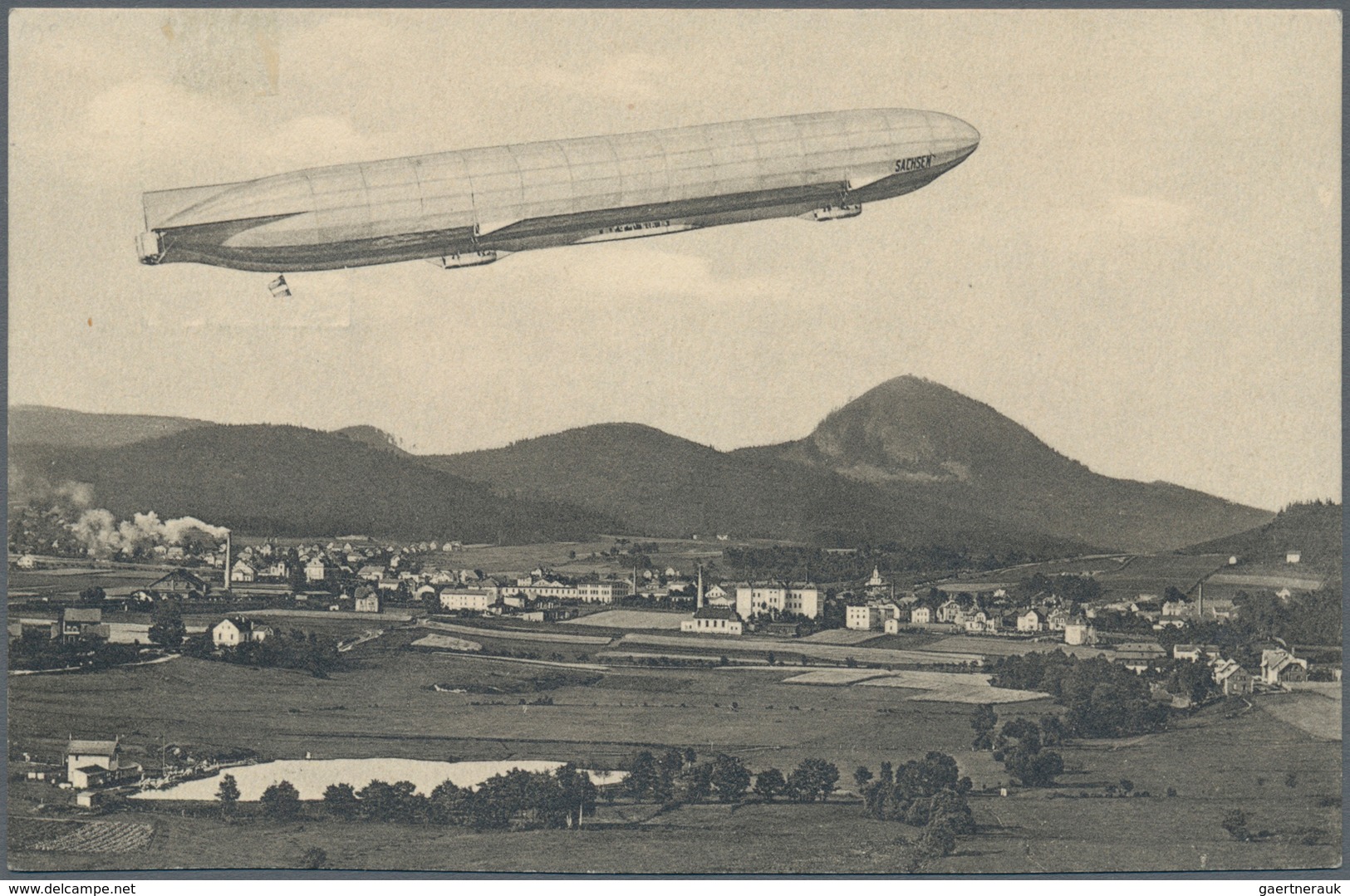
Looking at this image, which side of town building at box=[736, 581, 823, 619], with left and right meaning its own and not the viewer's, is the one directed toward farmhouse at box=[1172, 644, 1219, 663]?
left

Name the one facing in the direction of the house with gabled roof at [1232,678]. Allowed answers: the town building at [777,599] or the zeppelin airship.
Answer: the zeppelin airship

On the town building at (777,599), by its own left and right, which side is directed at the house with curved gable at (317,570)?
right

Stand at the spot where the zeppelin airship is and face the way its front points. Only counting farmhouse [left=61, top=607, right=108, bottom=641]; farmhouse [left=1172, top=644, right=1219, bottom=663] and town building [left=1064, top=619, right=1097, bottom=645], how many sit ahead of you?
2

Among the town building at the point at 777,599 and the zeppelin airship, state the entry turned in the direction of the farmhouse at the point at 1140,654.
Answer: the zeppelin airship

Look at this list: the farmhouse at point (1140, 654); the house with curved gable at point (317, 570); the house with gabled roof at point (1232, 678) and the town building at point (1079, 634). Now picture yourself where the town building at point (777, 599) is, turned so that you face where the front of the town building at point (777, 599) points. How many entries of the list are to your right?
1

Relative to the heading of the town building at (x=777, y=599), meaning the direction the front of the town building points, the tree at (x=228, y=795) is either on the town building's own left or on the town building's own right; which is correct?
on the town building's own right

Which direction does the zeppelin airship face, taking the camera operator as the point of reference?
facing to the right of the viewer

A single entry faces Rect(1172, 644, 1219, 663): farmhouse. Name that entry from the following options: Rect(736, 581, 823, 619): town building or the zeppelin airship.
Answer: the zeppelin airship

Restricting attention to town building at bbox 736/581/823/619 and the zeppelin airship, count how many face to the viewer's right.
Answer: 1

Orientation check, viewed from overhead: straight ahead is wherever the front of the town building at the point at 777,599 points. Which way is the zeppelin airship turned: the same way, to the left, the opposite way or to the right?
to the left

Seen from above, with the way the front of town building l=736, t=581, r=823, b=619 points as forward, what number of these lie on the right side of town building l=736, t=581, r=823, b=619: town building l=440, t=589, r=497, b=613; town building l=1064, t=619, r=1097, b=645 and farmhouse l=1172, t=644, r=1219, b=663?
1

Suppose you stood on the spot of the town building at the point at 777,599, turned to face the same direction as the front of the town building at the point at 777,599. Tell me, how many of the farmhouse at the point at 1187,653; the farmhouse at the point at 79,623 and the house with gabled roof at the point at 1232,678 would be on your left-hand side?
2

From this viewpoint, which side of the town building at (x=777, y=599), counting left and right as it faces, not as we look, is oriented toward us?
front
